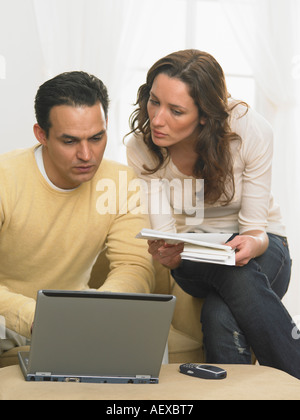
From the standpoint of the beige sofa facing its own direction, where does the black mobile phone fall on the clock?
The black mobile phone is roughly at 12 o'clock from the beige sofa.

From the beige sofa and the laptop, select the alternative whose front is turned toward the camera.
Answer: the beige sofa

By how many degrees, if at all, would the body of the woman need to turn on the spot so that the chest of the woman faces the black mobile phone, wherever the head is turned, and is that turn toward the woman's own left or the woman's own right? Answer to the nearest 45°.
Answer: approximately 45° to the woman's own left

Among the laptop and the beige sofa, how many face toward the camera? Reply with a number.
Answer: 1

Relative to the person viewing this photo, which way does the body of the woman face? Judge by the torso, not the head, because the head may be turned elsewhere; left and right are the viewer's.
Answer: facing the viewer and to the left of the viewer

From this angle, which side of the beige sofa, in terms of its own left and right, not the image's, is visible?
front

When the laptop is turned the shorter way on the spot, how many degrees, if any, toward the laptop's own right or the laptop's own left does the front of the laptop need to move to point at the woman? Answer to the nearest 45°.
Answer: approximately 45° to the laptop's own right

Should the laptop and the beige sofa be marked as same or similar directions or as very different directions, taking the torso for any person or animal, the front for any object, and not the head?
very different directions

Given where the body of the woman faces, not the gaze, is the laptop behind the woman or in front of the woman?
in front

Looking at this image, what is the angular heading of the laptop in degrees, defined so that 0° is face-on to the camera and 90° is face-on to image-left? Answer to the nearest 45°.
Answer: approximately 180°

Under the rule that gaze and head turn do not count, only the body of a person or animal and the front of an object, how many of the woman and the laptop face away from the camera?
1

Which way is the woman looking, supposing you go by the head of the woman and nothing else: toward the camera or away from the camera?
toward the camera
